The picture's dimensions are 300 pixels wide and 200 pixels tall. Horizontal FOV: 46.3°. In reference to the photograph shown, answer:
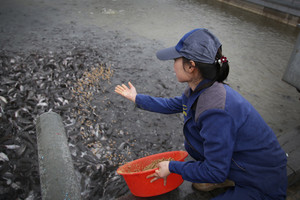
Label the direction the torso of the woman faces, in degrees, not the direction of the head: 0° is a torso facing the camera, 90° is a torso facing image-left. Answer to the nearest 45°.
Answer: approximately 90°

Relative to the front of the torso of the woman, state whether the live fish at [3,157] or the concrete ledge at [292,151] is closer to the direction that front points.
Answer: the live fish

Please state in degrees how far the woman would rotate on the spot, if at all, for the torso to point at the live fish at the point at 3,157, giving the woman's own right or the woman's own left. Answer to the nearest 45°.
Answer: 0° — they already face it

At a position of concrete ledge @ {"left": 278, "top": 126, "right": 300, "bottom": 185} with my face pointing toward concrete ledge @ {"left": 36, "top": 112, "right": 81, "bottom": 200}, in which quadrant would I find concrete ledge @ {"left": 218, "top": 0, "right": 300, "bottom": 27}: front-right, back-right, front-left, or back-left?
back-right

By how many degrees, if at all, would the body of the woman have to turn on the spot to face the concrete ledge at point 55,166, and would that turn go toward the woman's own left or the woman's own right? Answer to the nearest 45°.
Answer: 0° — they already face it

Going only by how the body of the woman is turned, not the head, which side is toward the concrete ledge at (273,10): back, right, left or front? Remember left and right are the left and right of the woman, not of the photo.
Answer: right
